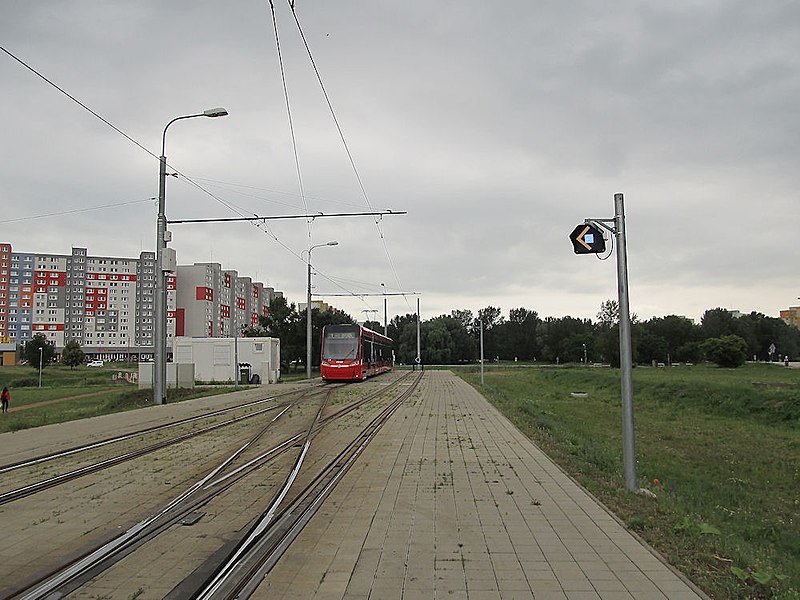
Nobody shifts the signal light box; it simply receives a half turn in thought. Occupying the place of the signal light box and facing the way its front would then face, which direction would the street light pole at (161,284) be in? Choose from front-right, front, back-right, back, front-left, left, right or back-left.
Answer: front-left

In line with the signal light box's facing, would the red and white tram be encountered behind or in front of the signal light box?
behind

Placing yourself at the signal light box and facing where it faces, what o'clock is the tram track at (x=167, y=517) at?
The tram track is roughly at 2 o'clock from the signal light box.

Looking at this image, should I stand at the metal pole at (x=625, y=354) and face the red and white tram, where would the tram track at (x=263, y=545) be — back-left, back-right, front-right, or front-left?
back-left

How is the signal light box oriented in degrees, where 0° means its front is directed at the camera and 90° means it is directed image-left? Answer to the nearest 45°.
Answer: approximately 0°
